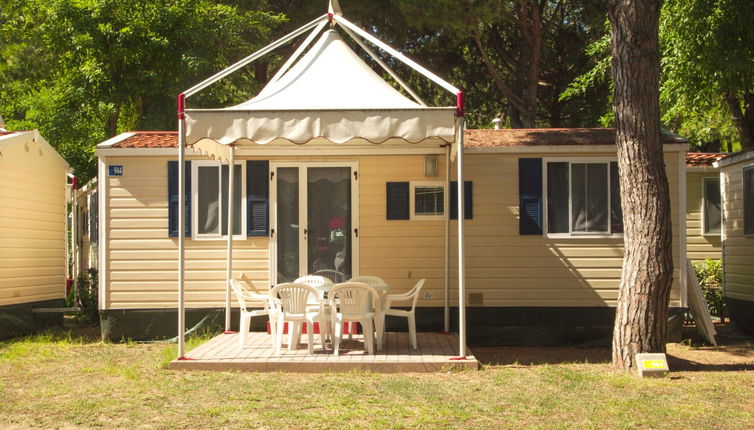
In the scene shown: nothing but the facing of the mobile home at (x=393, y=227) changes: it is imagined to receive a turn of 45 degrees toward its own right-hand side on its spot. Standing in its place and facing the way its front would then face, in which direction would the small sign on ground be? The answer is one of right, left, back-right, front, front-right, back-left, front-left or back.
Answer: left

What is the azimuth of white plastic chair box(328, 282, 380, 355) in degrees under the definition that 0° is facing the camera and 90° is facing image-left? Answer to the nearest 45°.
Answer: approximately 180°

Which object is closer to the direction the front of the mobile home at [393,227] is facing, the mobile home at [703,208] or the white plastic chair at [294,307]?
the white plastic chair

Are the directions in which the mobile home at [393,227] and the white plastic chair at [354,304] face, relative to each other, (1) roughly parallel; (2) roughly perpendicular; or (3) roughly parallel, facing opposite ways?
roughly parallel, facing opposite ways

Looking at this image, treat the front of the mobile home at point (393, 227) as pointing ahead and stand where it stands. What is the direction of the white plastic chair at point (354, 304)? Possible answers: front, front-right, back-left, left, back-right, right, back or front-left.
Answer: front

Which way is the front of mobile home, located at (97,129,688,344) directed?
toward the camera

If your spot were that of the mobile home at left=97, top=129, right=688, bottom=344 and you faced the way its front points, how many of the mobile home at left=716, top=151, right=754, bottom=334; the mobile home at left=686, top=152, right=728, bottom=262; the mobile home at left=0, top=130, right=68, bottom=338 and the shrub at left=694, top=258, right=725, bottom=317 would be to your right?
1

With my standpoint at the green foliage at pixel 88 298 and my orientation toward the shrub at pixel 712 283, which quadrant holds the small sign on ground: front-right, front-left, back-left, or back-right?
front-right

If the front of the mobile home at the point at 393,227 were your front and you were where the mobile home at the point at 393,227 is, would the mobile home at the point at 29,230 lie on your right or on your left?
on your right

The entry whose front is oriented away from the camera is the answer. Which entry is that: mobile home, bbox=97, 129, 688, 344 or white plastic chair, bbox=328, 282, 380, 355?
the white plastic chair

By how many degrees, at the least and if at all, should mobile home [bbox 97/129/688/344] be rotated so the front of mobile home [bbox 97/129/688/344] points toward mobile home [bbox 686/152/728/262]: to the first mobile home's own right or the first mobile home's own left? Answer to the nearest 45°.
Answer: approximately 135° to the first mobile home's own left

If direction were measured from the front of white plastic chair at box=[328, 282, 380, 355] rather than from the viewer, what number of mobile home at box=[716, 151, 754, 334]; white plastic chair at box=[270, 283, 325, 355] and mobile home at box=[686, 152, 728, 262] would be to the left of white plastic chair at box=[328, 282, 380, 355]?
1

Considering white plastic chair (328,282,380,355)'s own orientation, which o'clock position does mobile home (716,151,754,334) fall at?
The mobile home is roughly at 2 o'clock from the white plastic chair.
